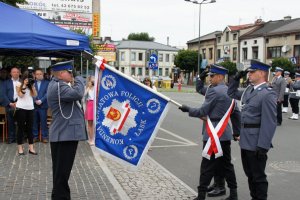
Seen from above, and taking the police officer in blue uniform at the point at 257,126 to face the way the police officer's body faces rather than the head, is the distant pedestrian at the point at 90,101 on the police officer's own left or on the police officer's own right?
on the police officer's own right

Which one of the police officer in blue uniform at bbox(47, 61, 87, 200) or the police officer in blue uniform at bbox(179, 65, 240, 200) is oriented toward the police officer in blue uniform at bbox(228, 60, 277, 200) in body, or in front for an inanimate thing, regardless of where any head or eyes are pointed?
the police officer in blue uniform at bbox(47, 61, 87, 200)

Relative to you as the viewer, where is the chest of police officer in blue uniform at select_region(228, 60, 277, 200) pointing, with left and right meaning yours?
facing the viewer and to the left of the viewer

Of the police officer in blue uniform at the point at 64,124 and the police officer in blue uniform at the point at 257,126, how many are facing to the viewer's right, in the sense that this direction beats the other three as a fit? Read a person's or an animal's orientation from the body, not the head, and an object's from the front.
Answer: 1

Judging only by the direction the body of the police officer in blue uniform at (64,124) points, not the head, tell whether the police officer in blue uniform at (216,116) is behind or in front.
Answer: in front

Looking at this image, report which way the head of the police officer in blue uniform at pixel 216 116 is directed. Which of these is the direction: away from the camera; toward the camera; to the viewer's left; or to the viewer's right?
to the viewer's left

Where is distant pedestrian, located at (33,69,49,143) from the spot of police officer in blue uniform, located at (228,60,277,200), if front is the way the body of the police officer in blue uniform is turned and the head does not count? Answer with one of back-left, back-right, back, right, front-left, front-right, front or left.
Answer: right

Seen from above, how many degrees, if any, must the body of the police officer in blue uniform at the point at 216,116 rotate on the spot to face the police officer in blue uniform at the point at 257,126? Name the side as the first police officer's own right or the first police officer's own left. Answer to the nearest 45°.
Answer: approximately 135° to the first police officer's own left

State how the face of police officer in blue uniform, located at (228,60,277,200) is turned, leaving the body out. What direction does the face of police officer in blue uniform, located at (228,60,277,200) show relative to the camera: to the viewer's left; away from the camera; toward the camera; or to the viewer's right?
to the viewer's left

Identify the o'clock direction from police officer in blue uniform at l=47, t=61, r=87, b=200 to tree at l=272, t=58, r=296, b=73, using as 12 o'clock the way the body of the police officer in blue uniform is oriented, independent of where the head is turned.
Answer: The tree is roughly at 10 o'clock from the police officer in blue uniform.

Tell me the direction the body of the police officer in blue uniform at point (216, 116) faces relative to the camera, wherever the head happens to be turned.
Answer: to the viewer's left

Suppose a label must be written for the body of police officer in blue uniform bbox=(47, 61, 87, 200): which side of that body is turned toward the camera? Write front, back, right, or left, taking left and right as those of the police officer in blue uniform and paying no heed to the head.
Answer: right

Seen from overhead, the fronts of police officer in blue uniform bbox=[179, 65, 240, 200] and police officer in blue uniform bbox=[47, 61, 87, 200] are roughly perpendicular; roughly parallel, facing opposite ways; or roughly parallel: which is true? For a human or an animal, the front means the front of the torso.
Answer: roughly parallel, facing opposite ways

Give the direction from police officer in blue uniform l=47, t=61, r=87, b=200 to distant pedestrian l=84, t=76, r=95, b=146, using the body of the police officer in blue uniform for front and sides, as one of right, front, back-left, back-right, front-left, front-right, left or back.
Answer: left

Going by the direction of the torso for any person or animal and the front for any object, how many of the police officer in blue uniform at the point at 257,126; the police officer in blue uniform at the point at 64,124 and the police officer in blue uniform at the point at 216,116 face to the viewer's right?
1

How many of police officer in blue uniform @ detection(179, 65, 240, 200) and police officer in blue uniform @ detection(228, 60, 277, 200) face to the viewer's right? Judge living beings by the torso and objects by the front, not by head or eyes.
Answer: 0

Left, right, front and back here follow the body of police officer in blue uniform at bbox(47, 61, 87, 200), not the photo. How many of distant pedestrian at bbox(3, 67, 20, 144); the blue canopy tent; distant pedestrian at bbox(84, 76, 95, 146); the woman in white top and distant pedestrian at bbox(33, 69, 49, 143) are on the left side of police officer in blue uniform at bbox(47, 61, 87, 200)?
5

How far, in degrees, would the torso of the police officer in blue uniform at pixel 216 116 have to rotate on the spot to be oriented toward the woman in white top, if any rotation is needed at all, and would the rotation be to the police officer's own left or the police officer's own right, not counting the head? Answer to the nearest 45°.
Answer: approximately 45° to the police officer's own right
